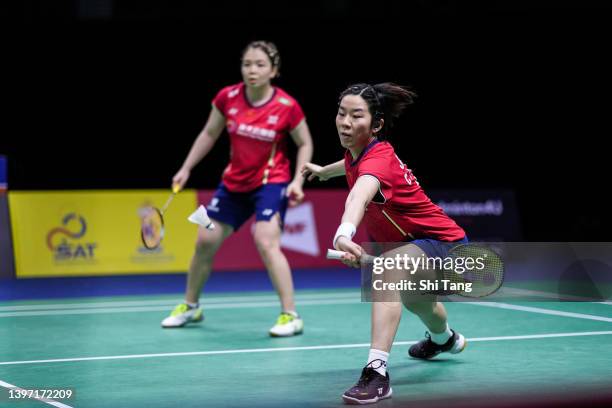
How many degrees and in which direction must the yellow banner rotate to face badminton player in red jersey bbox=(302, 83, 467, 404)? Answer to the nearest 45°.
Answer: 0° — it already faces them

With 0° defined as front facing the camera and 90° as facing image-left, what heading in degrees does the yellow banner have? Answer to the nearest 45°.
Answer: approximately 0°

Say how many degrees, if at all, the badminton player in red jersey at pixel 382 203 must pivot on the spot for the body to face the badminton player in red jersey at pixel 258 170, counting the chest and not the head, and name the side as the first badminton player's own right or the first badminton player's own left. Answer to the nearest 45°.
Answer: approximately 135° to the first badminton player's own right

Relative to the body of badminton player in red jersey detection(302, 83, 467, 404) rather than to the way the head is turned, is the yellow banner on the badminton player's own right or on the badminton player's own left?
on the badminton player's own right
